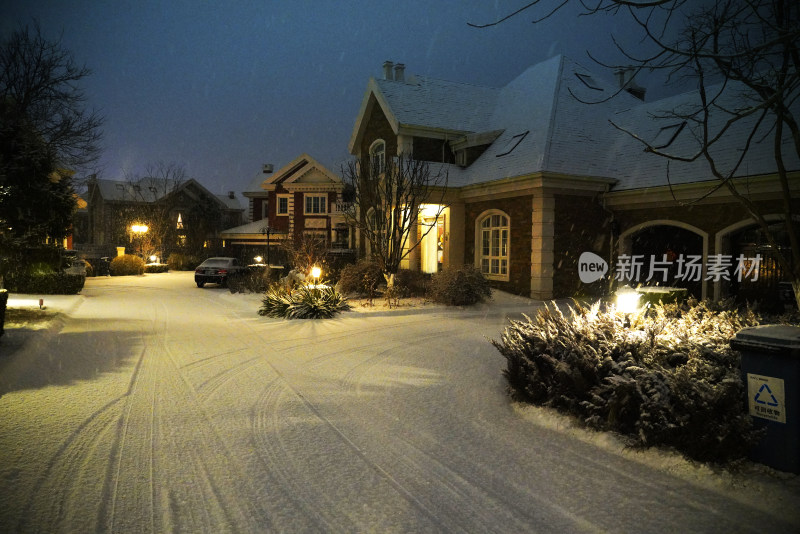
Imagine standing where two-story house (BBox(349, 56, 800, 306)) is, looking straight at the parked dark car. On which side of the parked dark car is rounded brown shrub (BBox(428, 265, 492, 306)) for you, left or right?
left

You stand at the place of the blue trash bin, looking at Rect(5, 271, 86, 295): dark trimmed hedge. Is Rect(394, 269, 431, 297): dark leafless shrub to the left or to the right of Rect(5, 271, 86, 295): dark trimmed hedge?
right

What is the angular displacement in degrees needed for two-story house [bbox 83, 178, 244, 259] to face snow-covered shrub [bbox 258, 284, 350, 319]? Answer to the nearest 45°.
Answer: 0° — it already faces it

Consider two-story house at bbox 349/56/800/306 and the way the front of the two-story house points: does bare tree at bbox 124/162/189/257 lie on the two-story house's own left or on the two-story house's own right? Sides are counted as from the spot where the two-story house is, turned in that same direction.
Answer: on the two-story house's own right

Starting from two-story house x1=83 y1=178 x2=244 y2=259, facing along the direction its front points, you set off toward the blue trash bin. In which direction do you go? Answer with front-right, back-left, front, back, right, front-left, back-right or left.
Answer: front

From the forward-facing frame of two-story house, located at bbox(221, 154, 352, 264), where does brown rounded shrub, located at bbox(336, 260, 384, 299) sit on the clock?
The brown rounded shrub is roughly at 12 o'clock from the two-story house.

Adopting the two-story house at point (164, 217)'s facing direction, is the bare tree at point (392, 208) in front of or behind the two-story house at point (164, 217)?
in front

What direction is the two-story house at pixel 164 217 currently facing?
toward the camera

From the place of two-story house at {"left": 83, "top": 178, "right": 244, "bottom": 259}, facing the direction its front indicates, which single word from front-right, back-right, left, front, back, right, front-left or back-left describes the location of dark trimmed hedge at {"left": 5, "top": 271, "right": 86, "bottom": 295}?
front

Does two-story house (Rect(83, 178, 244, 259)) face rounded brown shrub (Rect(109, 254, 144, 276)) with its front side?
yes

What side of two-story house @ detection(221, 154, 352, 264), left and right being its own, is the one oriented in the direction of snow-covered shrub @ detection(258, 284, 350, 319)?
front

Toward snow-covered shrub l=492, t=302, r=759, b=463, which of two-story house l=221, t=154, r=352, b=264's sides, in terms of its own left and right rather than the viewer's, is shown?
front

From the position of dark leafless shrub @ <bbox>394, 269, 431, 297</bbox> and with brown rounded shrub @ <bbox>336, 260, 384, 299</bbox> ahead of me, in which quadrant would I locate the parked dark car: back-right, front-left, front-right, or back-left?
front-right

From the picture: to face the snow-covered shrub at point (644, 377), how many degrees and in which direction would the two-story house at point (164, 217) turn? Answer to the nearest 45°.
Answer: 0° — it already faces it

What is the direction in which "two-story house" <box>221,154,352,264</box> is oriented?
toward the camera

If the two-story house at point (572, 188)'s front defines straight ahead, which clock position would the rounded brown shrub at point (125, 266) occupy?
The rounded brown shrub is roughly at 2 o'clock from the two-story house.

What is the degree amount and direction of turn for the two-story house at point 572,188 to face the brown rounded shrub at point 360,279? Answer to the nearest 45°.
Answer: approximately 45° to its right

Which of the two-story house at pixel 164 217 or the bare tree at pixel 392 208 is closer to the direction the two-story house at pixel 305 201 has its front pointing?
the bare tree

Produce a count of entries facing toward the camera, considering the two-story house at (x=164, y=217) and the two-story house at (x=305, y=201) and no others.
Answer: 2
